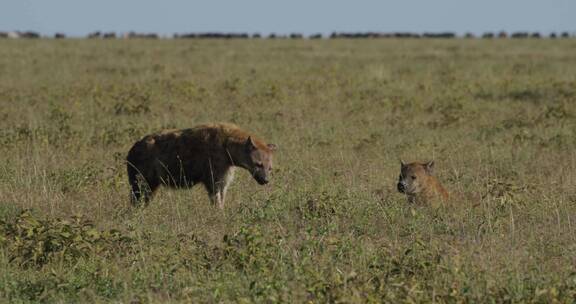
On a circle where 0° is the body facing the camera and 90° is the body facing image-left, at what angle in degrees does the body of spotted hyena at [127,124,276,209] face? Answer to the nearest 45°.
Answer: approximately 270°

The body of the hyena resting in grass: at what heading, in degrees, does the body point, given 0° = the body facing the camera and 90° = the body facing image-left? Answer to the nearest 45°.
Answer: approximately 45°

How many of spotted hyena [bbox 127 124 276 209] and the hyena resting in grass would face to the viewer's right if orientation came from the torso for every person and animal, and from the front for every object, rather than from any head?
1

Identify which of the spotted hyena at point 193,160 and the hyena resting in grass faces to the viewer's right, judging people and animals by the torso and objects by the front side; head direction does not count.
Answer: the spotted hyena

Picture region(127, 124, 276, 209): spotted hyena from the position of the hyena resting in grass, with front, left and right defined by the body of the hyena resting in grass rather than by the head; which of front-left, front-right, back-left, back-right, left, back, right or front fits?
front-right

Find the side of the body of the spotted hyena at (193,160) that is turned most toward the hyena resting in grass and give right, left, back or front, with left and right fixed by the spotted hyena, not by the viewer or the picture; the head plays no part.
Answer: front
